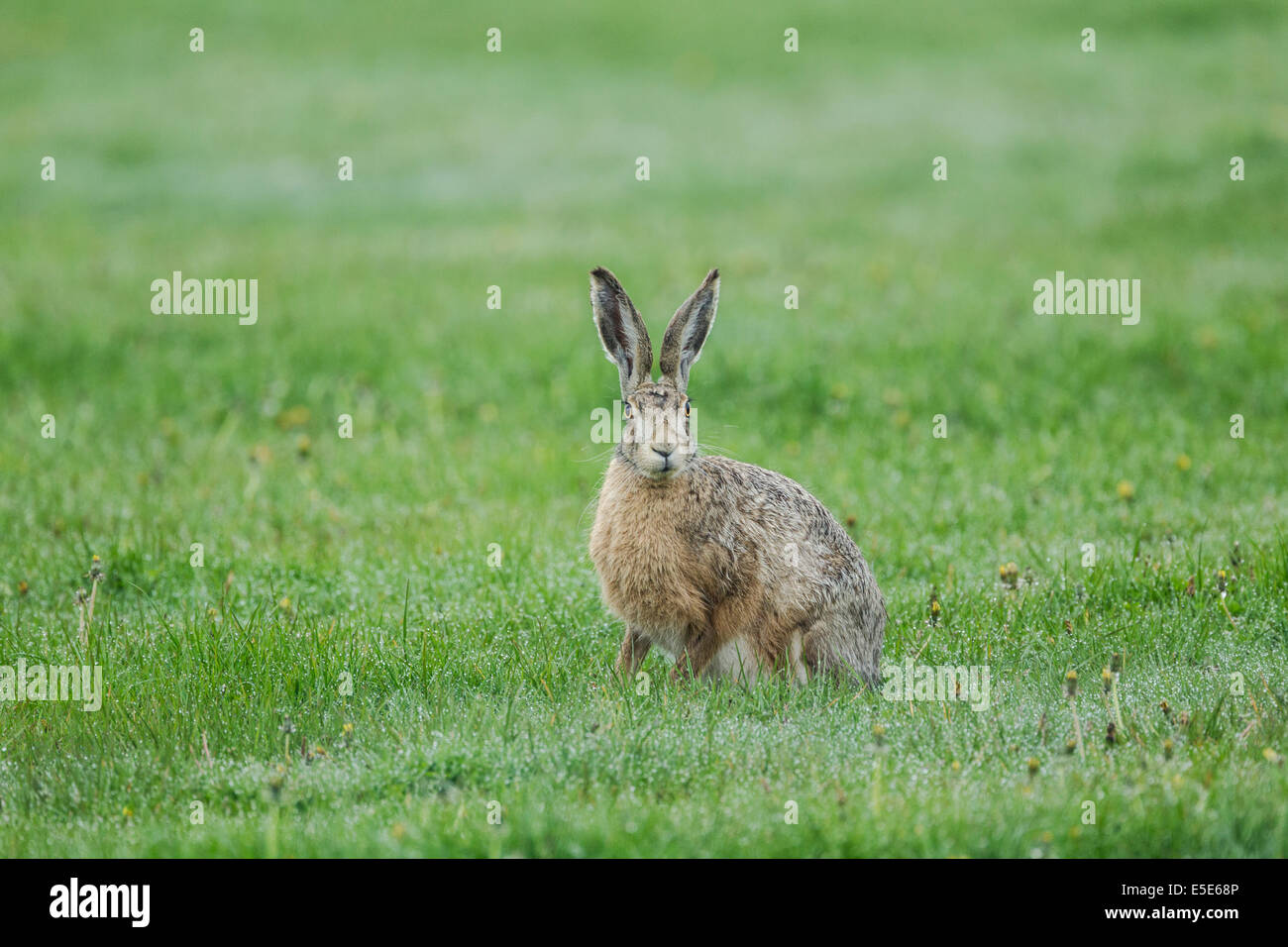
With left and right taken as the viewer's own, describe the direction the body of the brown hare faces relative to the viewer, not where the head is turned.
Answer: facing the viewer and to the left of the viewer

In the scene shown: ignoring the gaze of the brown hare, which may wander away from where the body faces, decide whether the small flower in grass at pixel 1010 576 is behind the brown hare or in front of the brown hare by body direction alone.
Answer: behind
